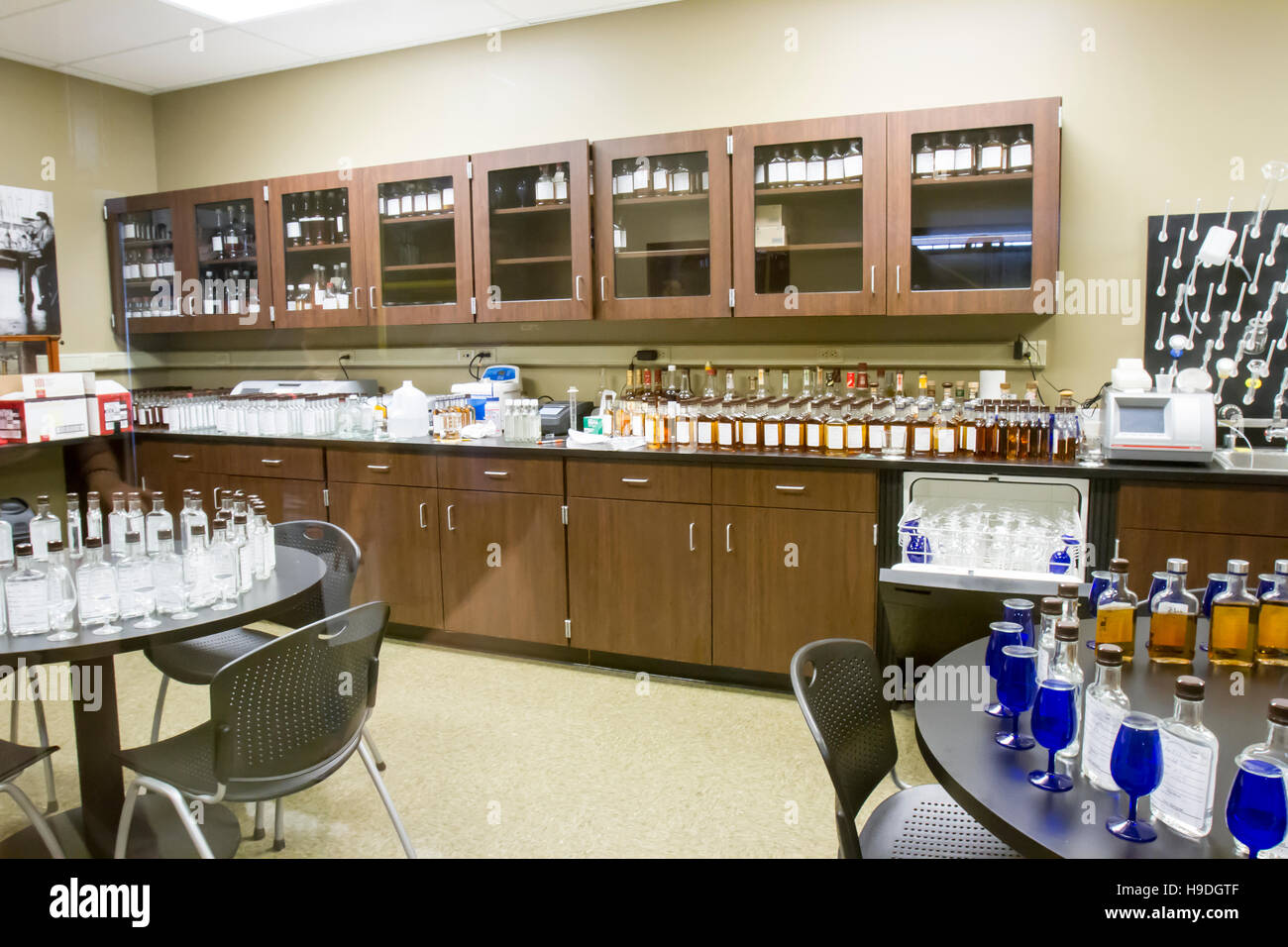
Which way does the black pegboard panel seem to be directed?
toward the camera

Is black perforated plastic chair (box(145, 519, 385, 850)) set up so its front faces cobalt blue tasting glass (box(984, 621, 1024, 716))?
no

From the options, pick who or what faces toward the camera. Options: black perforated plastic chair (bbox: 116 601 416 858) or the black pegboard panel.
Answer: the black pegboard panel

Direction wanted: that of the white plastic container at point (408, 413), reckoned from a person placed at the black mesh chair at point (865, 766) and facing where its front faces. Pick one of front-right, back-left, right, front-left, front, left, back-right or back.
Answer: back

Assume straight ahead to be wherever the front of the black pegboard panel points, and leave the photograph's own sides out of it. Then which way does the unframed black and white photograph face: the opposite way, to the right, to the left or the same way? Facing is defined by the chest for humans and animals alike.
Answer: to the left

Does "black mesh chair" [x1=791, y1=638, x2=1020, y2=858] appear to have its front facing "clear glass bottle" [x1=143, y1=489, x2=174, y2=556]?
no

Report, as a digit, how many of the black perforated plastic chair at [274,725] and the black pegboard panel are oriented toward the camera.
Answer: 1

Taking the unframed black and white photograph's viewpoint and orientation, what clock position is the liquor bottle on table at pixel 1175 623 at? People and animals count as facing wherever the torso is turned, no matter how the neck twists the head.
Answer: The liquor bottle on table is roughly at 1 o'clock from the unframed black and white photograph.

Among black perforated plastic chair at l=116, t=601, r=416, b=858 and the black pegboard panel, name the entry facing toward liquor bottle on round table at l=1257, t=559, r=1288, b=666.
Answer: the black pegboard panel

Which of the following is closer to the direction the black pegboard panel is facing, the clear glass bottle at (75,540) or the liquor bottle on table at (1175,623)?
the liquor bottle on table

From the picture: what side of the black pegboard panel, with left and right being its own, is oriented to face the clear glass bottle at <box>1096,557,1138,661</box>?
front

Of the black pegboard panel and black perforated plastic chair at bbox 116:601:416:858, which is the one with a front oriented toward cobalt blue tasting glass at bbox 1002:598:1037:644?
the black pegboard panel

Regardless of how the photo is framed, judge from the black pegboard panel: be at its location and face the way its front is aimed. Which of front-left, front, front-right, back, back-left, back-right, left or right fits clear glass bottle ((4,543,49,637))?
front-right

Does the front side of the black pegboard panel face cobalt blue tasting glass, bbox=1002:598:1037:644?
yes

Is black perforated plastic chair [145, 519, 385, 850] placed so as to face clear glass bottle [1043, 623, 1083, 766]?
no
